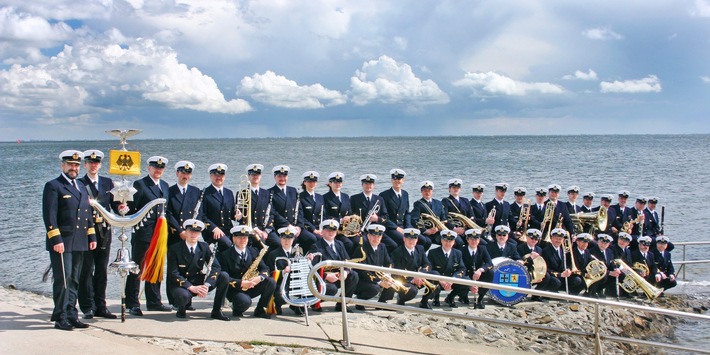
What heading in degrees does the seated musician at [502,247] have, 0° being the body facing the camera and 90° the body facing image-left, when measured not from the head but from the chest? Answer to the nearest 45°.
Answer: approximately 0°

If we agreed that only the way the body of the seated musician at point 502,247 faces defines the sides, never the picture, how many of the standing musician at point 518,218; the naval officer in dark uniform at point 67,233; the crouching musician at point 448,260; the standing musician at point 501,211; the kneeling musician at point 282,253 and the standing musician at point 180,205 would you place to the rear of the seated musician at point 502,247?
2

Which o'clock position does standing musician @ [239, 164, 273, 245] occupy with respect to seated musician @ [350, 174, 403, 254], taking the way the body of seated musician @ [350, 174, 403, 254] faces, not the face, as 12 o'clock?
standing musician @ [239, 164, 273, 245] is roughly at 2 o'clock from seated musician @ [350, 174, 403, 254].

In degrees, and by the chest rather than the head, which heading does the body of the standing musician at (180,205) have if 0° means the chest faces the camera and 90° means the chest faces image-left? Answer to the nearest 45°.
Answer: approximately 0°

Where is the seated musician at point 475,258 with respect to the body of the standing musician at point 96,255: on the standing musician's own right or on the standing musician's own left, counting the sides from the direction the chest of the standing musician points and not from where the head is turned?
on the standing musician's own left

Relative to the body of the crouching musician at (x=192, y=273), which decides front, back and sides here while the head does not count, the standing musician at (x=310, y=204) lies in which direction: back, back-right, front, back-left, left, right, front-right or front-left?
back-left

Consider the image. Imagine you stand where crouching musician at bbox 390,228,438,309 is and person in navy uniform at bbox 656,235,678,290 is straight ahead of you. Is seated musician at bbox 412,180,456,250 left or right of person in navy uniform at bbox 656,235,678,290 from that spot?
left
